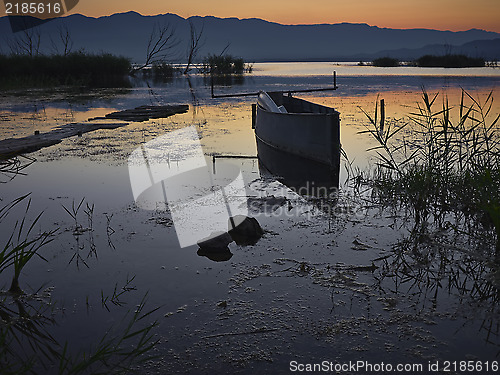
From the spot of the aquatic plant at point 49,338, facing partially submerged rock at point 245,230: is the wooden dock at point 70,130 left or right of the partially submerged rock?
left

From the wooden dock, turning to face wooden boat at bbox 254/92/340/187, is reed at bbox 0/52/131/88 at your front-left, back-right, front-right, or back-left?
back-left

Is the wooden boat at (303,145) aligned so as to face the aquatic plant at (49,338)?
no

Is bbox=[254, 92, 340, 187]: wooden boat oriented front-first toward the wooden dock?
no
